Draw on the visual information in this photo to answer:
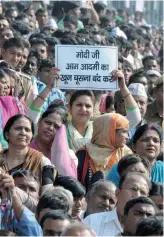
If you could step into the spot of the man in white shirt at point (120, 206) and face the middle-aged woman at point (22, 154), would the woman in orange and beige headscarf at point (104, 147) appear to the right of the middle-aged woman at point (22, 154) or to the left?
right

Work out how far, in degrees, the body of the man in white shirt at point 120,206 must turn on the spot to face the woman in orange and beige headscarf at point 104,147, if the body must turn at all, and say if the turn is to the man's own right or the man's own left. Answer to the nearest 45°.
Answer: approximately 135° to the man's own left

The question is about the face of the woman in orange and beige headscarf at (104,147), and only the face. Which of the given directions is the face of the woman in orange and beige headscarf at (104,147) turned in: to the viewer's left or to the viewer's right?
to the viewer's right

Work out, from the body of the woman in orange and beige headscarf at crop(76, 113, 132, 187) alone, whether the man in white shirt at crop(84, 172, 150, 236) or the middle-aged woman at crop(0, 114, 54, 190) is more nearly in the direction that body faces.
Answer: the man in white shirt

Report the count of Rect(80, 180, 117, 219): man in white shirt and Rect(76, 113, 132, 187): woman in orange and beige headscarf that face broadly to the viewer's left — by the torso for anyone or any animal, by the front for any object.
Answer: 0

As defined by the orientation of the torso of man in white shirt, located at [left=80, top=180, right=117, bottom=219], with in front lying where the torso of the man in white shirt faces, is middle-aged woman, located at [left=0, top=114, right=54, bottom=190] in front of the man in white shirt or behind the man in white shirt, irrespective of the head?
behind

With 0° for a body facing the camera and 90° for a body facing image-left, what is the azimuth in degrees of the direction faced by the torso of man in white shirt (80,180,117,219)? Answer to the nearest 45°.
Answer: approximately 315°

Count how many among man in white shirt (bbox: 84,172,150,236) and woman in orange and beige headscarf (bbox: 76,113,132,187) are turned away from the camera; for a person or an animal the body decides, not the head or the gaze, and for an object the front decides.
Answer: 0

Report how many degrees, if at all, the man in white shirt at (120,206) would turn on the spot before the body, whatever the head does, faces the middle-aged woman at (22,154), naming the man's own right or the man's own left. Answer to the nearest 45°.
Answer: approximately 180°
